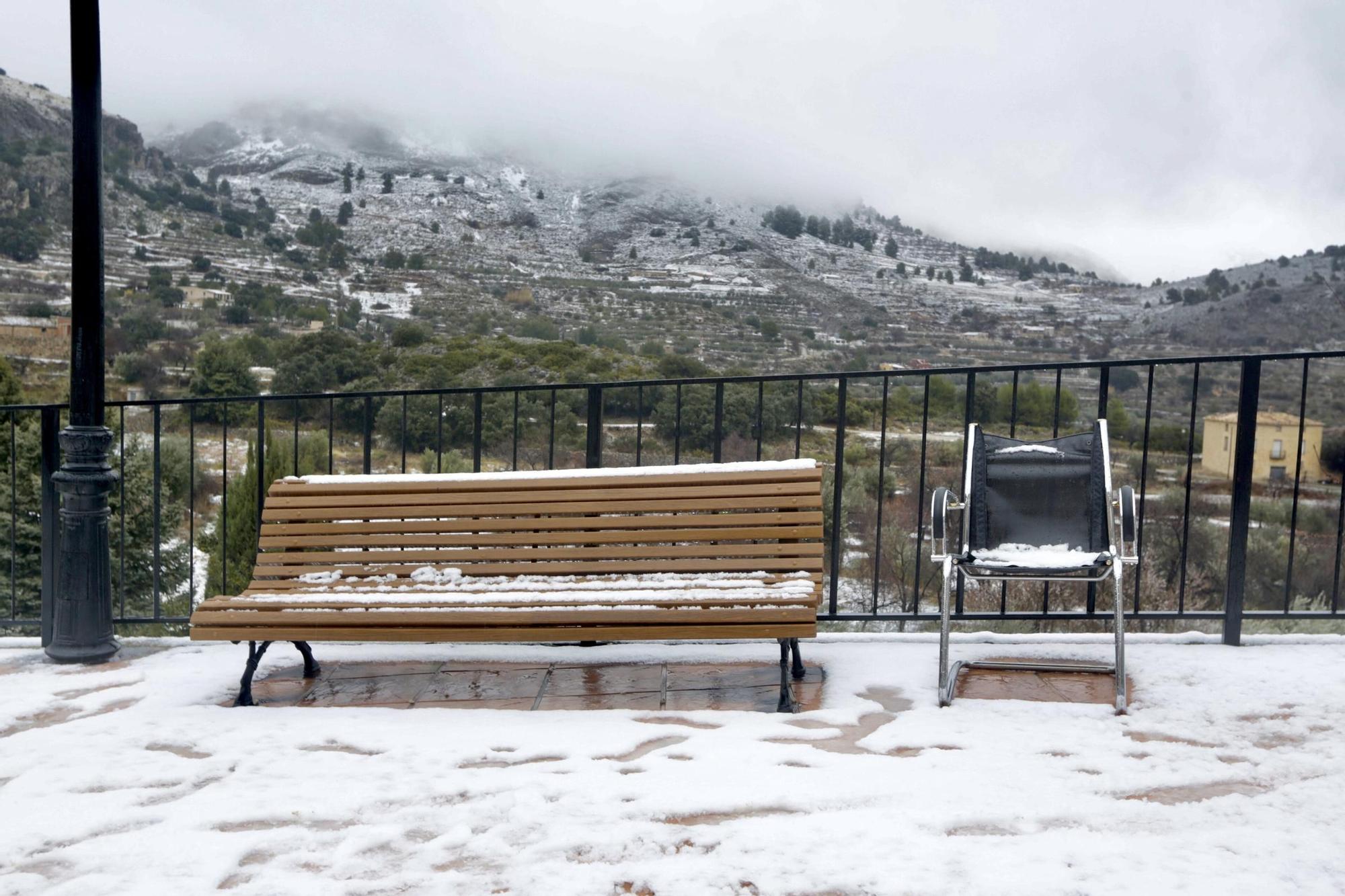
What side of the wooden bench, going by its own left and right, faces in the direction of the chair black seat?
left

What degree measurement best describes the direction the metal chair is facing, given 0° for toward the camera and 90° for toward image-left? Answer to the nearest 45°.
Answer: approximately 0°

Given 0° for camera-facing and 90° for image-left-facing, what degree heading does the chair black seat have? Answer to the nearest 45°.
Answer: approximately 0°

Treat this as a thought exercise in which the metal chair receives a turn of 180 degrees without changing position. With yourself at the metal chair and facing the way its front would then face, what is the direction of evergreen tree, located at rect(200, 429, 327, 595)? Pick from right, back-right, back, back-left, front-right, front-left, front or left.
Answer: front-left

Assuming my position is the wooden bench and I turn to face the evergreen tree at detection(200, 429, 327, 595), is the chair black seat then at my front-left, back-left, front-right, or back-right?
back-right

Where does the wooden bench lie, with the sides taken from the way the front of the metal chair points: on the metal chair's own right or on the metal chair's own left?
on the metal chair's own right

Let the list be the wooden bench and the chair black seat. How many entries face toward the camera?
2

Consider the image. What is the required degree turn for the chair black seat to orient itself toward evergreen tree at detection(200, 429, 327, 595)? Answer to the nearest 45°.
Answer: approximately 135° to its right

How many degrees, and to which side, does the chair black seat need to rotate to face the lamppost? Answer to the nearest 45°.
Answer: approximately 90° to its right

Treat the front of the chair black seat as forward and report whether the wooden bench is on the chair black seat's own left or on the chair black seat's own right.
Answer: on the chair black seat's own right
